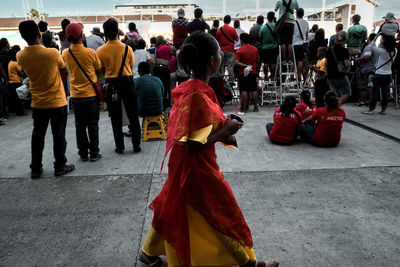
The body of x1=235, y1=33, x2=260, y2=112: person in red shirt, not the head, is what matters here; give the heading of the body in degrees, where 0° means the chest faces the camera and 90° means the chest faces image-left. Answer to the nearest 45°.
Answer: approximately 180°

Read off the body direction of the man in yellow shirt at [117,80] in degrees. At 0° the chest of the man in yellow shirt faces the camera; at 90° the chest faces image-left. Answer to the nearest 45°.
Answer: approximately 180°

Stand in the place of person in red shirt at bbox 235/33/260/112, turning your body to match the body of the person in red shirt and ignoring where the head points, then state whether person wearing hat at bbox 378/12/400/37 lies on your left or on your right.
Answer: on your right

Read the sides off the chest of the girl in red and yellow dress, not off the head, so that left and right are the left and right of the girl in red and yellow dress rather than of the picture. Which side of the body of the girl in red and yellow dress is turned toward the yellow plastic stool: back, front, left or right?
left

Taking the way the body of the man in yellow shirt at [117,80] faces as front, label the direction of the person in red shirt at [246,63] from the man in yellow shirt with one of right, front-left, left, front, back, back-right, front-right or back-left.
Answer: front-right

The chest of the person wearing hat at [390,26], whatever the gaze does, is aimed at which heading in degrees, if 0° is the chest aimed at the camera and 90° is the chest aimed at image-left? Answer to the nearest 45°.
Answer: approximately 180°

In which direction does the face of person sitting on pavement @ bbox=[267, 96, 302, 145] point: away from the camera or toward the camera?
away from the camera

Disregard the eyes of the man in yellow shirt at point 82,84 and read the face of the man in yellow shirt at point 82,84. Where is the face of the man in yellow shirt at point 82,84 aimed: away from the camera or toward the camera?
away from the camera

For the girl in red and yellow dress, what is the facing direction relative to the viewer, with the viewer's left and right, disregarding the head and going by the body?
facing to the right of the viewer

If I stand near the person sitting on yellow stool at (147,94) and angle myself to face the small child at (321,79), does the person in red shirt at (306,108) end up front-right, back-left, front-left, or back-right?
front-right

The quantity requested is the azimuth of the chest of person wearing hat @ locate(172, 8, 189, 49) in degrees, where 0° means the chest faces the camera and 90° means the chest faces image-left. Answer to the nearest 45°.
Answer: approximately 180°

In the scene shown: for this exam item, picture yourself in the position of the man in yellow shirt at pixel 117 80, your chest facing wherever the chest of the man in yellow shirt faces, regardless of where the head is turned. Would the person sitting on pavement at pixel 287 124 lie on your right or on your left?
on your right
